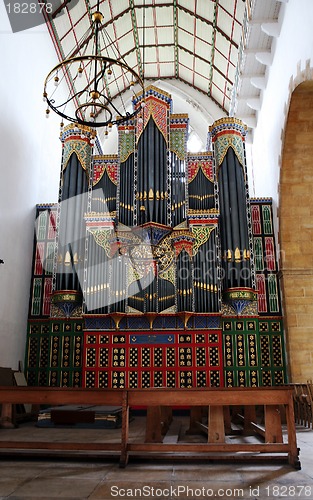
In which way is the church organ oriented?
toward the camera

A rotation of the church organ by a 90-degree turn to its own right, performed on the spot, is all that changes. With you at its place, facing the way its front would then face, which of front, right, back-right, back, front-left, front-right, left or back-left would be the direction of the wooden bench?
left
